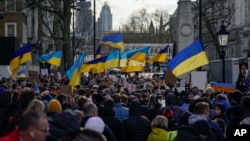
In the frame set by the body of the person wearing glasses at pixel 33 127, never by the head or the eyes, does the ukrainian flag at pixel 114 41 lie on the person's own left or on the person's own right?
on the person's own left

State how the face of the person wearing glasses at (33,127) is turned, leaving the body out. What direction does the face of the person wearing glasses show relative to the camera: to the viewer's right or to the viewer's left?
to the viewer's right

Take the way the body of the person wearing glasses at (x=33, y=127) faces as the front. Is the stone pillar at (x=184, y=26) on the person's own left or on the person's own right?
on the person's own left

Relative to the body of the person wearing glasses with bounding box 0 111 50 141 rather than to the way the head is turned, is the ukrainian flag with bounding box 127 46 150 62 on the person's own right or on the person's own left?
on the person's own left

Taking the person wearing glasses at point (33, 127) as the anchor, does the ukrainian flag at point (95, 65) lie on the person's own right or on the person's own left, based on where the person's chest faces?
on the person's own left

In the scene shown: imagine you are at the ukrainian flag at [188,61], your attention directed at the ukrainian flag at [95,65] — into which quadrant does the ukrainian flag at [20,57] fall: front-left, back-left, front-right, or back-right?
front-left

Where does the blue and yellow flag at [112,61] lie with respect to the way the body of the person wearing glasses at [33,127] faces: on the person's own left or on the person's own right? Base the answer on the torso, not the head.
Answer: on the person's own left
